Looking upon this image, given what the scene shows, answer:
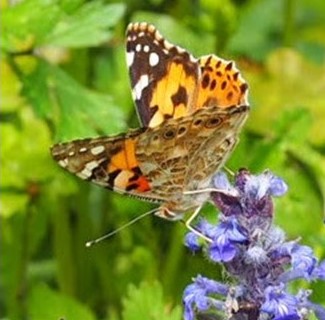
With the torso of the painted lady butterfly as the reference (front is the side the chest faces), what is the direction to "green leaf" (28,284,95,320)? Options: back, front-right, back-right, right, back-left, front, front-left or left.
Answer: right

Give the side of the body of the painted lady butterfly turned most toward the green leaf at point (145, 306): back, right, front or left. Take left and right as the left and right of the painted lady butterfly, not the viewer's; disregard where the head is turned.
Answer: right

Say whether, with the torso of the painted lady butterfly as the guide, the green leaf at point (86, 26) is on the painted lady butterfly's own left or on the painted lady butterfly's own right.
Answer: on the painted lady butterfly's own right
